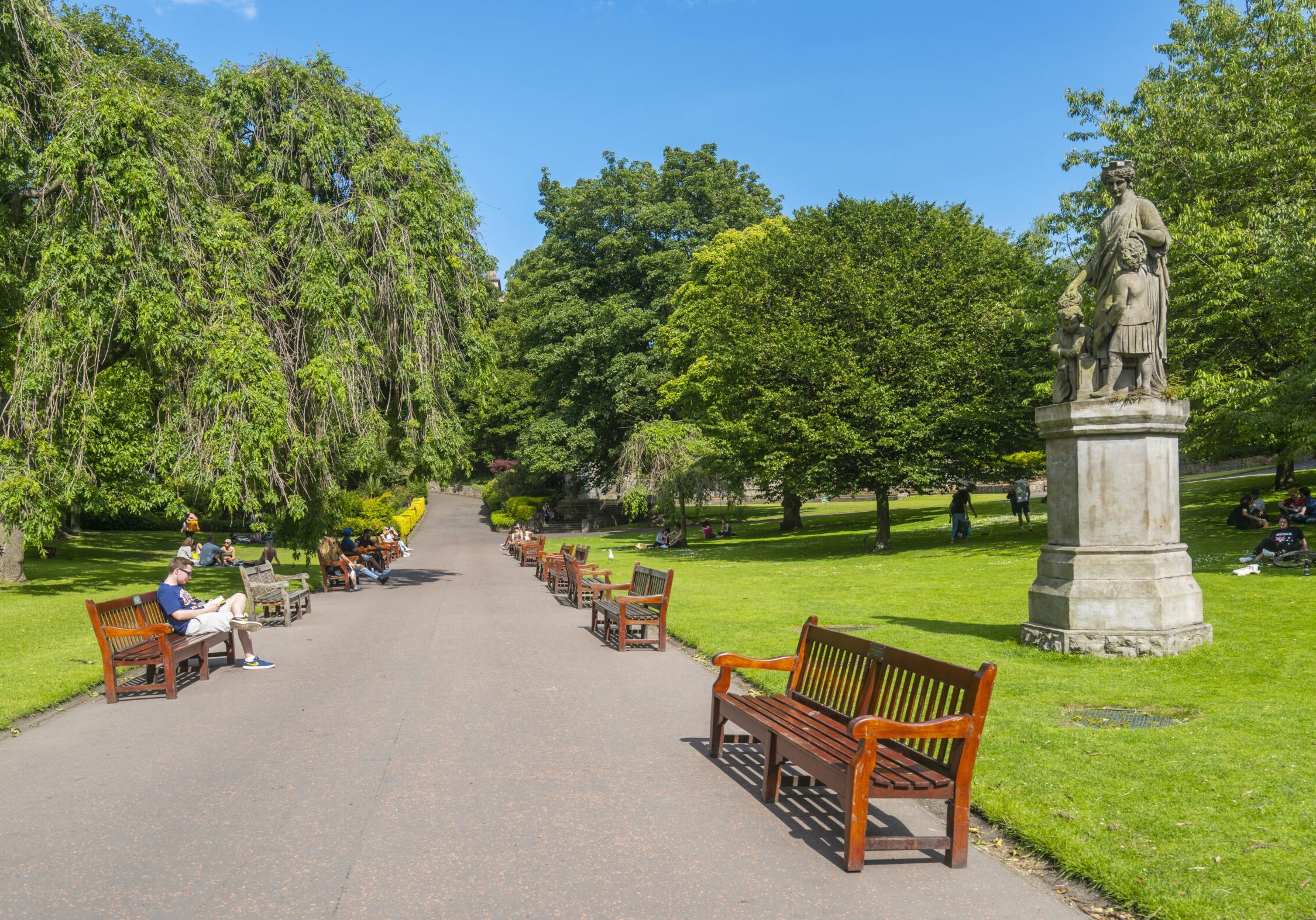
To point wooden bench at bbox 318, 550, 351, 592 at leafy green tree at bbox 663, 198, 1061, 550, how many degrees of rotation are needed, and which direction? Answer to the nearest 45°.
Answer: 0° — it already faces it

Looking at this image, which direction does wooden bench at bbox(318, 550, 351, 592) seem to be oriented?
to the viewer's right

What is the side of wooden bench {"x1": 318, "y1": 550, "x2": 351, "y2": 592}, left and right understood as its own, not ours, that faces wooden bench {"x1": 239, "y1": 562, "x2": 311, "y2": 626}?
right

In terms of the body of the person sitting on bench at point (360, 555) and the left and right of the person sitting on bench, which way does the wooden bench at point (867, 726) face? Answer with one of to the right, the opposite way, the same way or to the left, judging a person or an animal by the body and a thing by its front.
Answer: the opposite way

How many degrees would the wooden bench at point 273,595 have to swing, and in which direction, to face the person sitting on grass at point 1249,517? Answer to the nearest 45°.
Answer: approximately 45° to its left

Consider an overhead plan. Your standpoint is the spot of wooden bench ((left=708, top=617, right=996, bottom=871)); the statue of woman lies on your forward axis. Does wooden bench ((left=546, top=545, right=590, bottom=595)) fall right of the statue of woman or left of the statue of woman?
left

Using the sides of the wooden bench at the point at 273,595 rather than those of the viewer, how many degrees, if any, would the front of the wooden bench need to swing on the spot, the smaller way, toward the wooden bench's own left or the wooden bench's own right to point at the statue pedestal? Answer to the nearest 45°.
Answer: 0° — it already faces it

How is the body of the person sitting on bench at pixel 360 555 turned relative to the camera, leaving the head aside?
to the viewer's right

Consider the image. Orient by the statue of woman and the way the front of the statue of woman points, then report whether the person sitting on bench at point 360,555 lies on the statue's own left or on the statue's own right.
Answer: on the statue's own right
